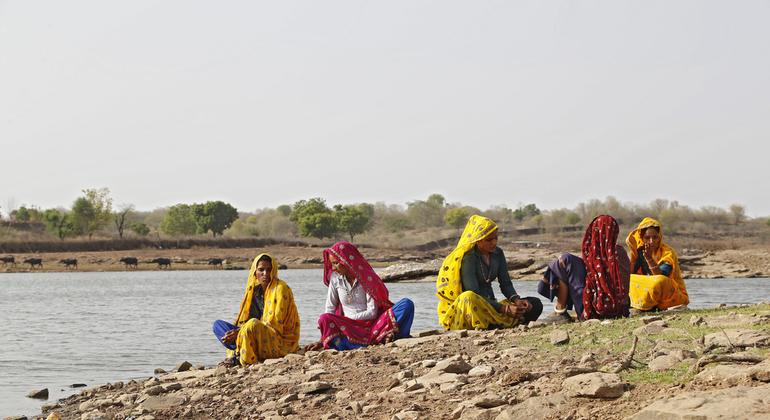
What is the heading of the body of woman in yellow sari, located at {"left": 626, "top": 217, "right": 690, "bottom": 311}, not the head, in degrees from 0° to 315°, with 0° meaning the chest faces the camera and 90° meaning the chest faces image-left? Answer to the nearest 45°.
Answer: approximately 45°

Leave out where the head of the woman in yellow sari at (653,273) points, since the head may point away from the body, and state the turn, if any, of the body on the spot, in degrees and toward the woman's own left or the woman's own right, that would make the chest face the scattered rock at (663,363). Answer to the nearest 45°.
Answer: approximately 45° to the woman's own left

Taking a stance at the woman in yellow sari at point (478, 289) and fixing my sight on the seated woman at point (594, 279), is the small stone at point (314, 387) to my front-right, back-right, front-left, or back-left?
back-right

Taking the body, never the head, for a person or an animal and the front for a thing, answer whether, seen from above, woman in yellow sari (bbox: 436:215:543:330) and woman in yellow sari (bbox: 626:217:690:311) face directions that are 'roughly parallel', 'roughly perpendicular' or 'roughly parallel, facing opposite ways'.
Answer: roughly perpendicular

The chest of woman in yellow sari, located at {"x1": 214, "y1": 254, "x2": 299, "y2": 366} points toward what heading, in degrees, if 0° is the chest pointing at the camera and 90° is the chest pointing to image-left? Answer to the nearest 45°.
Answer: approximately 45°

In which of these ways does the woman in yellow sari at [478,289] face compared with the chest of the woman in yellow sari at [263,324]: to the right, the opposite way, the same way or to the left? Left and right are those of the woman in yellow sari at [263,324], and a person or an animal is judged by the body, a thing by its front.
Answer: to the left

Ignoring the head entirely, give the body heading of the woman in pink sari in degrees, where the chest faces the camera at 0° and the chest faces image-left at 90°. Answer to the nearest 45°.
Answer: approximately 45°

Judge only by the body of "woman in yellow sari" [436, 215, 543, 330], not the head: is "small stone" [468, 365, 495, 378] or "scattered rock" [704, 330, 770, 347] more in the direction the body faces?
the scattered rock

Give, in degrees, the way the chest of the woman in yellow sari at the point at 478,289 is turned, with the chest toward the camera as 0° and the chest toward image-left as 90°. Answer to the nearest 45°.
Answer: approximately 315°
